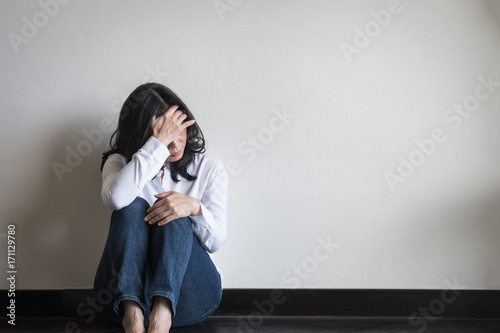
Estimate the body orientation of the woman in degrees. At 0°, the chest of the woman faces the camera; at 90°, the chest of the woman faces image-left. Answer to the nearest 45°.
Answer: approximately 0°
